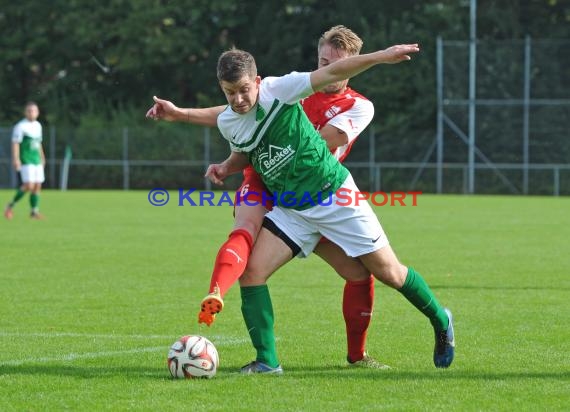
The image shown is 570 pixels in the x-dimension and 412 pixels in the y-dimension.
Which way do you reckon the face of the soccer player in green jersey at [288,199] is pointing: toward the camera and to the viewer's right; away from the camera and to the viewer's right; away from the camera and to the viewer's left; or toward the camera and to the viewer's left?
toward the camera and to the viewer's left

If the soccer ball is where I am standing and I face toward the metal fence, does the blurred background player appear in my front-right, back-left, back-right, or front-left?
front-left

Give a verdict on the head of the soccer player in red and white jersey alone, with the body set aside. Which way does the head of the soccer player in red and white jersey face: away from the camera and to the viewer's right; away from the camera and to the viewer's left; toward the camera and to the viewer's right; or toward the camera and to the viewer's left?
toward the camera and to the viewer's left

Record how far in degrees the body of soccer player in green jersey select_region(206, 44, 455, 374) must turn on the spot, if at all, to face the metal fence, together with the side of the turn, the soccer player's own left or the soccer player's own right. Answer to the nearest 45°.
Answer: approximately 135° to the soccer player's own right

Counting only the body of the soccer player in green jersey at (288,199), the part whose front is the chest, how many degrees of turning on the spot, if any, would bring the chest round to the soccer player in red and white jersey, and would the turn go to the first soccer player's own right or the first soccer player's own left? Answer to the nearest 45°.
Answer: approximately 180°

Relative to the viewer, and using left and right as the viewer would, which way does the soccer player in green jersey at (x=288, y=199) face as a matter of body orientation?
facing the viewer and to the left of the viewer
